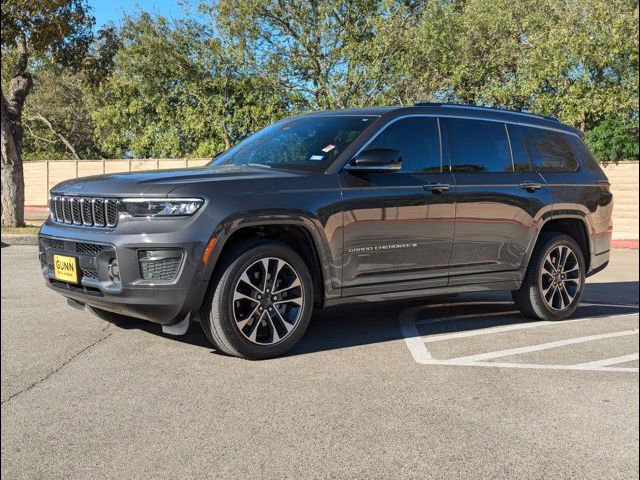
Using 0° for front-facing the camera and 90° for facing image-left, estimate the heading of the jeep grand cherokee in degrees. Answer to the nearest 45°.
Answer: approximately 45°
